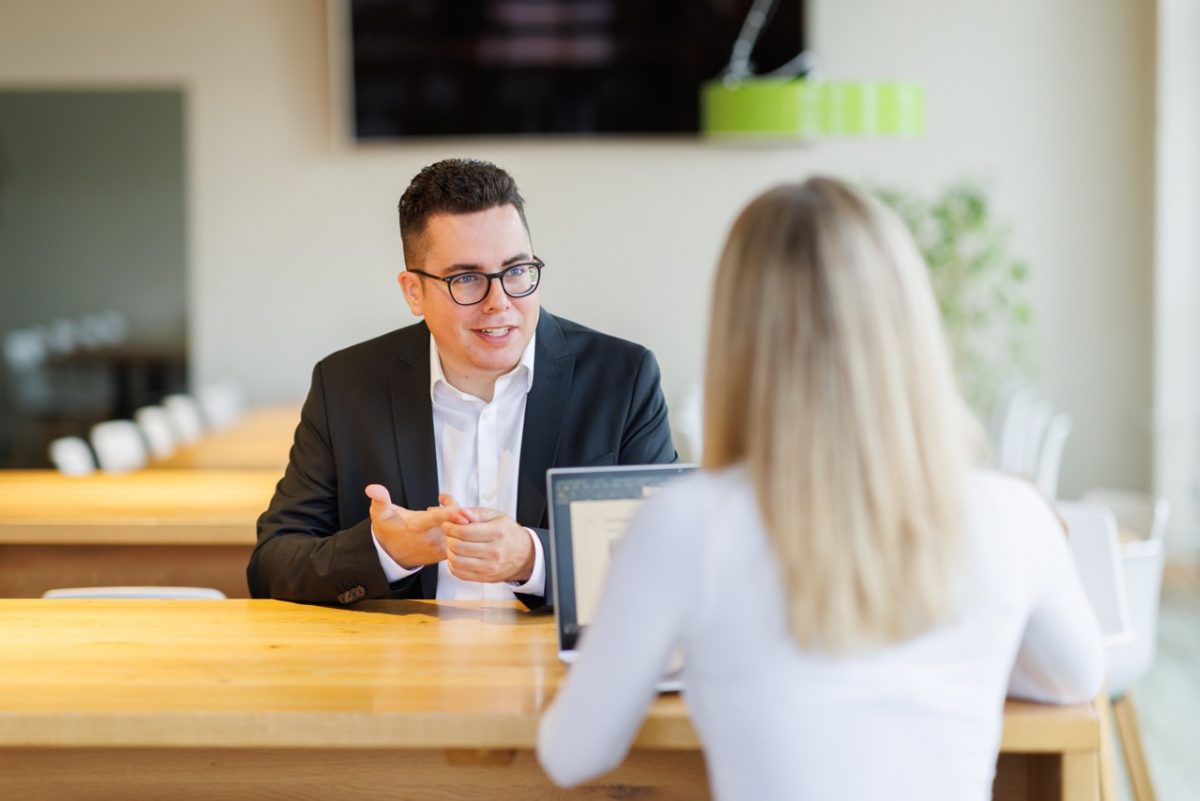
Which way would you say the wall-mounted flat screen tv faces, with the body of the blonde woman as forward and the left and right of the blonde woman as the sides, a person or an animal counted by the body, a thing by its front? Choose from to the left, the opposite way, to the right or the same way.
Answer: the opposite way

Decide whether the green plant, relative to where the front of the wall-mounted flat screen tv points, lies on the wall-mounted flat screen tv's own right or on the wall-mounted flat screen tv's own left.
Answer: on the wall-mounted flat screen tv's own left

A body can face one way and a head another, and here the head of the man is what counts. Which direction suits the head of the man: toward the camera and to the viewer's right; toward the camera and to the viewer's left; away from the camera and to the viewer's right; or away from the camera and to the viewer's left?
toward the camera and to the viewer's right

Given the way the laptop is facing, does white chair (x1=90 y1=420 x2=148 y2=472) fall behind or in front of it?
behind

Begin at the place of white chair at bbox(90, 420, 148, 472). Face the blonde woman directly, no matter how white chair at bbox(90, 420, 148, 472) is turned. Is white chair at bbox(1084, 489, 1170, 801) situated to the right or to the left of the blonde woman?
left

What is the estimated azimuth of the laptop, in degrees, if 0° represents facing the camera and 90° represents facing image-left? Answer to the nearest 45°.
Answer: approximately 0°

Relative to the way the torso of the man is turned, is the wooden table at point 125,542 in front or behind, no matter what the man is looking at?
behind

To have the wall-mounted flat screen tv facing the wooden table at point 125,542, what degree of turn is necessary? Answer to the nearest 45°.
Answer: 0° — it already faces it

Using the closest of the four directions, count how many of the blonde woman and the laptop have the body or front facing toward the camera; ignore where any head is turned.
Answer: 1

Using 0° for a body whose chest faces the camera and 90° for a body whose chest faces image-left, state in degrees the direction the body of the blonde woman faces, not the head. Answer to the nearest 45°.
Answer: approximately 180°

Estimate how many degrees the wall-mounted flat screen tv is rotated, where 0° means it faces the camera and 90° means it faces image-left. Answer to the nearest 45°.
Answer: approximately 0°
